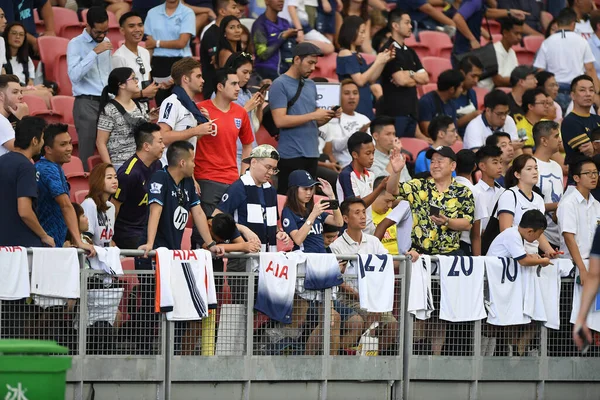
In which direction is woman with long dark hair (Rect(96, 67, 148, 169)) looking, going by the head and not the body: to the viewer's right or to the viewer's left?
to the viewer's right

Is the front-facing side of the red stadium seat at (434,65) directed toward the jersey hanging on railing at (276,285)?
yes

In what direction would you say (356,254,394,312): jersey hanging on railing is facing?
away from the camera

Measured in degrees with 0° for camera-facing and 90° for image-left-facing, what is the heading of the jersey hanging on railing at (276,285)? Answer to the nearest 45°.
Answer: approximately 0°

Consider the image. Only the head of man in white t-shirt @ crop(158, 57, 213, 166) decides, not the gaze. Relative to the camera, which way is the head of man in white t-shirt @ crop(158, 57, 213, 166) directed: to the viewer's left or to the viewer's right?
to the viewer's right

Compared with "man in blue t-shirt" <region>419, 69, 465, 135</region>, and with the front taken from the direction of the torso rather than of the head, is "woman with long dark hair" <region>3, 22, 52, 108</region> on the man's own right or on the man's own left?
on the man's own right

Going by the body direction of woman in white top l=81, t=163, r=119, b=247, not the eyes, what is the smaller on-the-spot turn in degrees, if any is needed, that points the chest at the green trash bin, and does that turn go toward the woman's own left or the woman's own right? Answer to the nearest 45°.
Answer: approximately 45° to the woman's own right

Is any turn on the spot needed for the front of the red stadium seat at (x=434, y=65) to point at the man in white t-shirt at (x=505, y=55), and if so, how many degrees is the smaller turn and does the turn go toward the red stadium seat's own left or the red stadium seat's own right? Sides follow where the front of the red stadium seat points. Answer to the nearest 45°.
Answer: approximately 90° to the red stadium seat's own left

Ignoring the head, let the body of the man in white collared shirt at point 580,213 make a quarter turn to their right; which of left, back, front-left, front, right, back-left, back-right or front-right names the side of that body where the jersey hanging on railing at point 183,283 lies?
front

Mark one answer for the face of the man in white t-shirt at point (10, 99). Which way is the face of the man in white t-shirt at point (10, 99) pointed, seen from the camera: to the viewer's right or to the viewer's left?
to the viewer's right

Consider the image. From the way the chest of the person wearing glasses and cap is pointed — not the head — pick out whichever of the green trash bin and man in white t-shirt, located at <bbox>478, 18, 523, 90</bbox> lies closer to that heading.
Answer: the green trash bin

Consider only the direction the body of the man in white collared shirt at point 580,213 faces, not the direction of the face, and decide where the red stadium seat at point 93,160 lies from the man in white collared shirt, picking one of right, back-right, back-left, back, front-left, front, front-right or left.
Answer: back-right

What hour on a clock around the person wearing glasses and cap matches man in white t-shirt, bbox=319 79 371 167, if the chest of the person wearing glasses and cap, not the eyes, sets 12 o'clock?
The man in white t-shirt is roughly at 8 o'clock from the person wearing glasses and cap.

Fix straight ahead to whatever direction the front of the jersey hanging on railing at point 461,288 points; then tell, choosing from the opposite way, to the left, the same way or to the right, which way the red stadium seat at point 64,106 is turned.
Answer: the opposite way

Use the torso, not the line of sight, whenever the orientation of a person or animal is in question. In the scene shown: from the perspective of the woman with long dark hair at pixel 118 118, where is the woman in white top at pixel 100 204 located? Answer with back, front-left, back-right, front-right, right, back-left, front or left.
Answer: front-right

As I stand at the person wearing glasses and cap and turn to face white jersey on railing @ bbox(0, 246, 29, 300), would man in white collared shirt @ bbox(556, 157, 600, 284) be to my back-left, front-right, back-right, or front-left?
back-left
